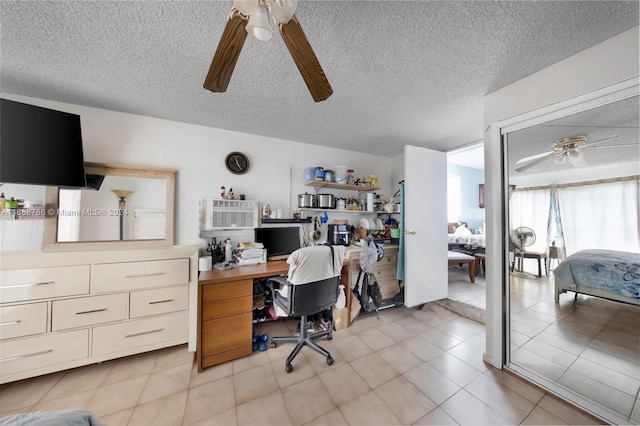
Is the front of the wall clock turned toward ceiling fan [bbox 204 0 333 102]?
yes

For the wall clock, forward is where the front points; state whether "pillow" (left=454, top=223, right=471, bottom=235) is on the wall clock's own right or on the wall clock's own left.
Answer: on the wall clock's own left

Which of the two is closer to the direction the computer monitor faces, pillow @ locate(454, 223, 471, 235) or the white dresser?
the white dresser

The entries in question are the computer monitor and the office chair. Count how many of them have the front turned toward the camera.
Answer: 1

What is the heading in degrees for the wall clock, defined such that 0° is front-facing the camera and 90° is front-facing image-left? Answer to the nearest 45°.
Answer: approximately 0°

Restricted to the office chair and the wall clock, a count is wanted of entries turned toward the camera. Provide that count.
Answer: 1

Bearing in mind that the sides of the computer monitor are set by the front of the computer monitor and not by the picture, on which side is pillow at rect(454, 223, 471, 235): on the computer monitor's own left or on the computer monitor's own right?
on the computer monitor's own left

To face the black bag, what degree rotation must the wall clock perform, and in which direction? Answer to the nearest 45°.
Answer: approximately 90° to its left

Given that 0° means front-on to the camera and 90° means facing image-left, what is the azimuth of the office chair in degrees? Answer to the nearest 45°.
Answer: approximately 135°

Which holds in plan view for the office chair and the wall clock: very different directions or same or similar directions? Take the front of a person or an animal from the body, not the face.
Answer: very different directions
